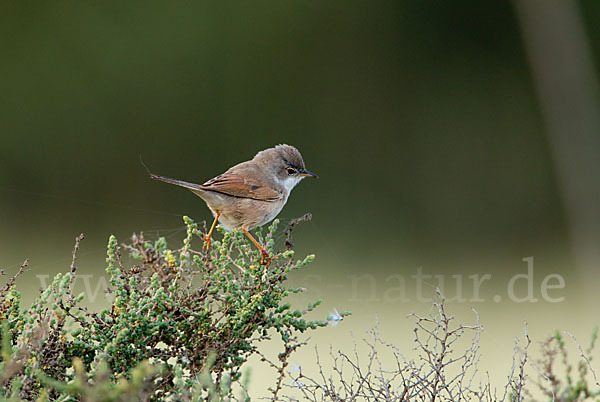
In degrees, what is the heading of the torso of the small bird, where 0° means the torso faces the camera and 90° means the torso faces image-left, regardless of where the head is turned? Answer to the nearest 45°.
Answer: approximately 270°
